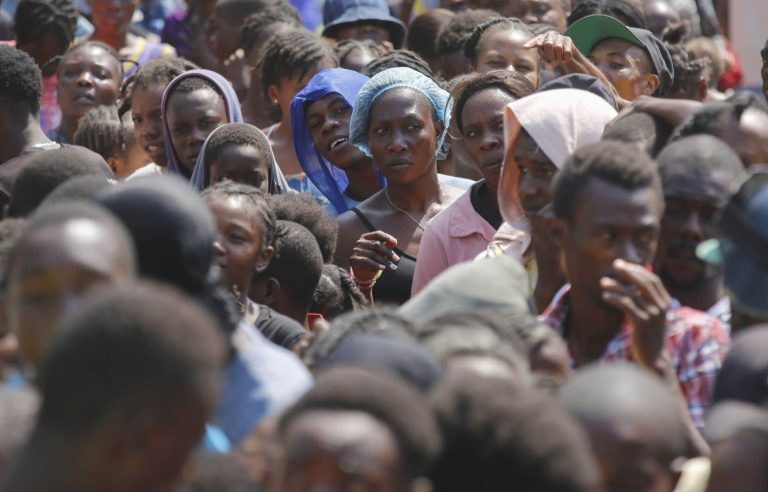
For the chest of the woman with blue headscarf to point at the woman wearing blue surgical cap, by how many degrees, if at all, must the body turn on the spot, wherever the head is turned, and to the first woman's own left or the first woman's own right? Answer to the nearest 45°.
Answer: approximately 45° to the first woman's own left

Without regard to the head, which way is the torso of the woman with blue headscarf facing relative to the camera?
toward the camera
